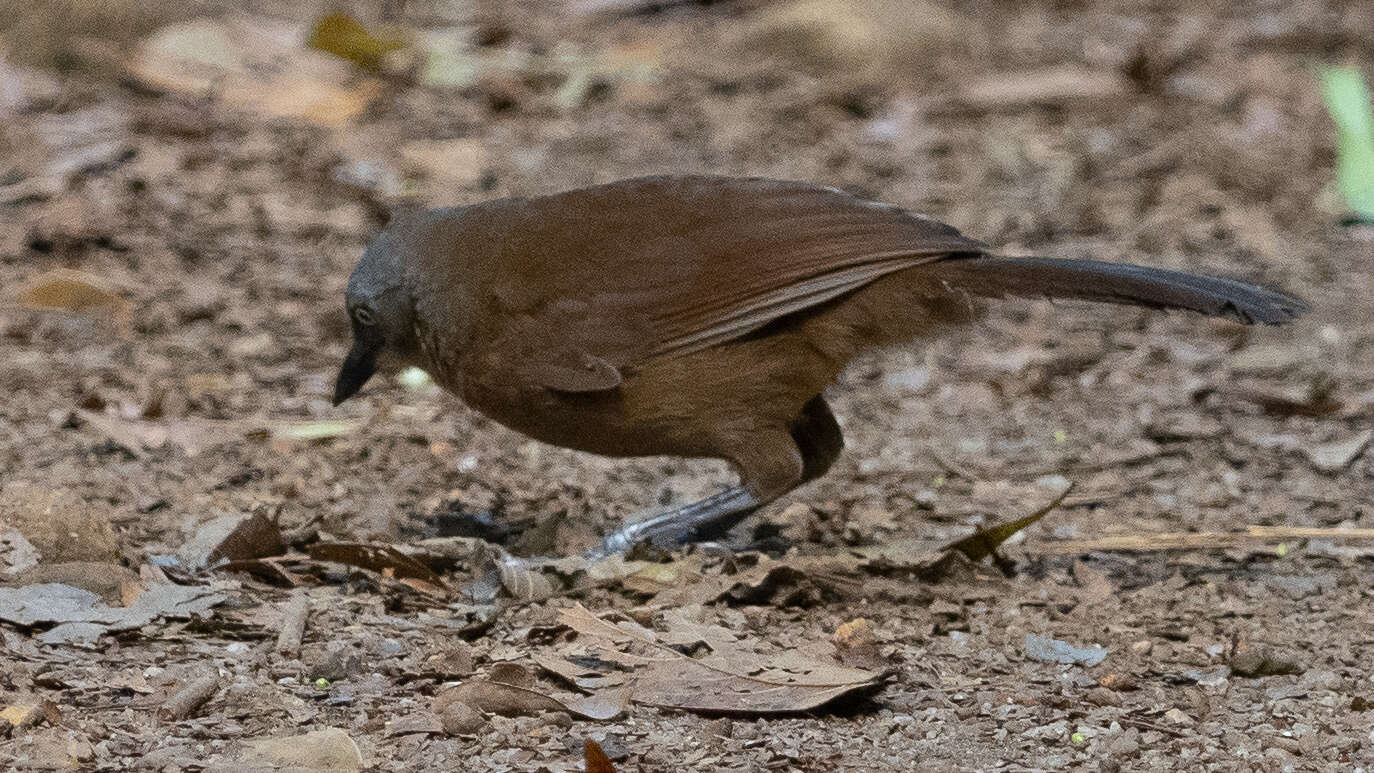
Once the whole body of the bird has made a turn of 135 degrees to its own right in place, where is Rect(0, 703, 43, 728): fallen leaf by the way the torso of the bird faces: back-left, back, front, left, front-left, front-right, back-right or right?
back

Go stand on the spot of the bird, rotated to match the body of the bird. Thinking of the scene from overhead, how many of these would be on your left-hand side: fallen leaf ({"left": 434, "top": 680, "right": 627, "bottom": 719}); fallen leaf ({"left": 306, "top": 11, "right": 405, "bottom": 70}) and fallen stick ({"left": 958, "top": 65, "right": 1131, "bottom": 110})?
1

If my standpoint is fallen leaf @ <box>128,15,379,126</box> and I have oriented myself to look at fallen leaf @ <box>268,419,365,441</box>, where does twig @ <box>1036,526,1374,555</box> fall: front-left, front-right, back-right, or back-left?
front-left

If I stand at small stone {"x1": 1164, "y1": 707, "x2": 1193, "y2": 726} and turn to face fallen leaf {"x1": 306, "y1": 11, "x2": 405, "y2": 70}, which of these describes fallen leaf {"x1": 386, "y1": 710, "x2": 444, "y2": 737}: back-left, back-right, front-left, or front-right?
front-left

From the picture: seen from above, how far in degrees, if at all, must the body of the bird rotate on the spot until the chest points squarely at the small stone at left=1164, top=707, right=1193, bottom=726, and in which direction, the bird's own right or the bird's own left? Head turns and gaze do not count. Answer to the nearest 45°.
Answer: approximately 135° to the bird's own left

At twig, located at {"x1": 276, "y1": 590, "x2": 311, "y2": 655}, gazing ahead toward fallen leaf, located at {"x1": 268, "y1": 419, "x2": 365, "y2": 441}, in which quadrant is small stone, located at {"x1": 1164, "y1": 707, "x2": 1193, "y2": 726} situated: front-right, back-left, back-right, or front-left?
back-right

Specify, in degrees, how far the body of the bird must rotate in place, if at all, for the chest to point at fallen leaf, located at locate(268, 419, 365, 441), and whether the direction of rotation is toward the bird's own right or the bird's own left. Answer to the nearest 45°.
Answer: approximately 45° to the bird's own right

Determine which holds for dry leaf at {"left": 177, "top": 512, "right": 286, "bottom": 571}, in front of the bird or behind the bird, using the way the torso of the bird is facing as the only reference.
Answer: in front

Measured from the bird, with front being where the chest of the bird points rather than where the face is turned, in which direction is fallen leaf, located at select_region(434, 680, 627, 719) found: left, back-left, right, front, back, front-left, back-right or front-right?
left

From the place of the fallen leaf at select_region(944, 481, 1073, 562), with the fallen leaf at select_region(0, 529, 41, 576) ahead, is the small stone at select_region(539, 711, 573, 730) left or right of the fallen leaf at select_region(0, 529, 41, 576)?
left

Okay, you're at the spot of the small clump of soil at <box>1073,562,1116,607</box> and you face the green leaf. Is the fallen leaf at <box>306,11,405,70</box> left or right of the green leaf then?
left

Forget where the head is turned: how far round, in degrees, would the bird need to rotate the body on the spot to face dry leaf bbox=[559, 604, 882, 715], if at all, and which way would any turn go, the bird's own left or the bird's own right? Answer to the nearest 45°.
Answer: approximately 90° to the bird's own left

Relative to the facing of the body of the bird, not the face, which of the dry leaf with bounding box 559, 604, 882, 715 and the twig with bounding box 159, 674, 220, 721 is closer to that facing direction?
the twig

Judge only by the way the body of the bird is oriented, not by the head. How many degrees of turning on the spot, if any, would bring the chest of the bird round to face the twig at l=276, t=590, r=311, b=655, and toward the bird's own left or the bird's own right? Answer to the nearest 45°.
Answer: approximately 45° to the bird's own left

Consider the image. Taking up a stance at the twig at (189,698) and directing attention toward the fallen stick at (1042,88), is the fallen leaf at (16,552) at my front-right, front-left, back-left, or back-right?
front-left

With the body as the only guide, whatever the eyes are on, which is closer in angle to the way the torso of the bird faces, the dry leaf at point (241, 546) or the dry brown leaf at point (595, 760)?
the dry leaf

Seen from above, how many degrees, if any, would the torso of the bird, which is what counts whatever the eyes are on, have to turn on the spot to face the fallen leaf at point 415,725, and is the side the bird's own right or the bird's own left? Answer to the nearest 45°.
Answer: approximately 90° to the bird's own left

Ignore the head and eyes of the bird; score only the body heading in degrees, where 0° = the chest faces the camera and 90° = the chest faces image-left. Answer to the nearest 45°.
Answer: approximately 90°

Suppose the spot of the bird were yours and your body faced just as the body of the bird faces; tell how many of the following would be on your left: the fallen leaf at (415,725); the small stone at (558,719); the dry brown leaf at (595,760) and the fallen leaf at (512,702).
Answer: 4
